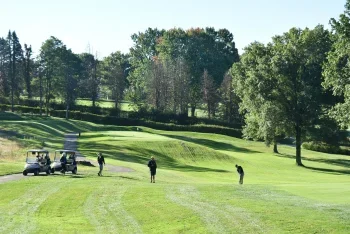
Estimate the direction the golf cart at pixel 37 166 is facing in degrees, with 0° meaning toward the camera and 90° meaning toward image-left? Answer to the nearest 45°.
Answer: approximately 45°

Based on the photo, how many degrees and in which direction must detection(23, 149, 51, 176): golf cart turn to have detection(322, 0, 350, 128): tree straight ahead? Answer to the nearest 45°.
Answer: approximately 135° to its left
